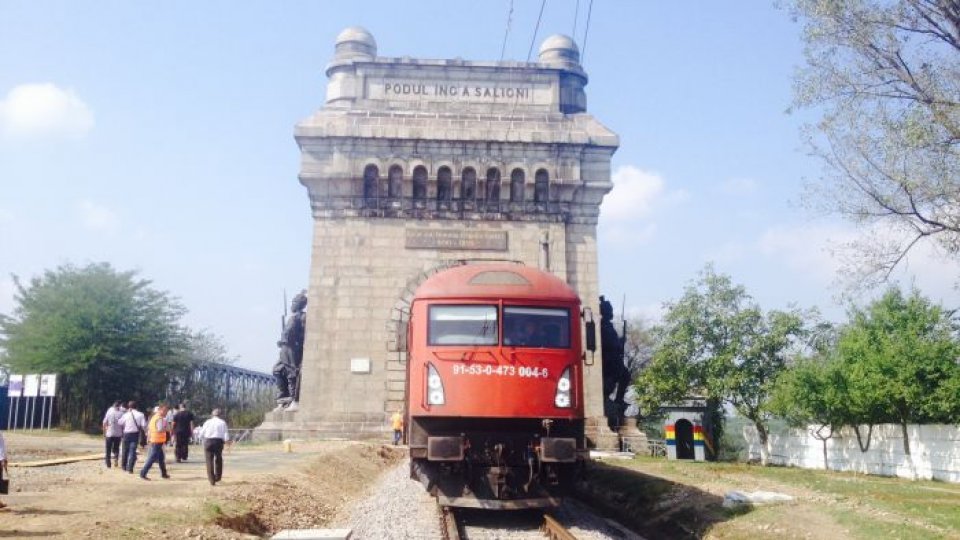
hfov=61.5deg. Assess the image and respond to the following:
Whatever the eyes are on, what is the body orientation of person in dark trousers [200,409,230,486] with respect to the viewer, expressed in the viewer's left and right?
facing away from the viewer

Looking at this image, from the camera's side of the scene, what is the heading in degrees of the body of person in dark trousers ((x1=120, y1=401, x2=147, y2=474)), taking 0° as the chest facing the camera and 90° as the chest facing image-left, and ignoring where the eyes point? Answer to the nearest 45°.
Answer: approximately 180°

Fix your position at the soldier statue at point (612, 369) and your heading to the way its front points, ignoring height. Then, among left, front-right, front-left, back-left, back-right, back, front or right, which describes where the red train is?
right

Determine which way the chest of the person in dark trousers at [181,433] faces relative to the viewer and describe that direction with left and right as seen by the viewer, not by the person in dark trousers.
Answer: facing away from the viewer

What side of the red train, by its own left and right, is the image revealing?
front

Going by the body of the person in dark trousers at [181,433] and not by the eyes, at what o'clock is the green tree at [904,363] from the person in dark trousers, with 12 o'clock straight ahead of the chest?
The green tree is roughly at 3 o'clock from the person in dark trousers.

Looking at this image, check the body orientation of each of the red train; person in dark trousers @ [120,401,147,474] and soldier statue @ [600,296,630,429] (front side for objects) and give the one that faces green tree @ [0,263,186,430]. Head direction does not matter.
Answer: the person in dark trousers

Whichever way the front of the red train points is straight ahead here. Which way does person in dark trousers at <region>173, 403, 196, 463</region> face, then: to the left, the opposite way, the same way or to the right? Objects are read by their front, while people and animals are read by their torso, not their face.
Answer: the opposite way

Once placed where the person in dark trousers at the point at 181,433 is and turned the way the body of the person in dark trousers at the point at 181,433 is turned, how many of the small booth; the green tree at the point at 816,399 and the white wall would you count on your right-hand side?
3
